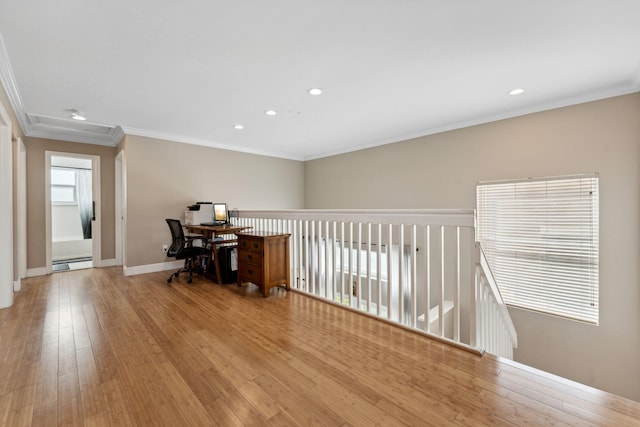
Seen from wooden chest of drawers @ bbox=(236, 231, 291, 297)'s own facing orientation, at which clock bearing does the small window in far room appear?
The small window in far room is roughly at 3 o'clock from the wooden chest of drawers.

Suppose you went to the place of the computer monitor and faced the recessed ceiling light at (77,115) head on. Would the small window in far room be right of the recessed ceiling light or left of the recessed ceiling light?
right

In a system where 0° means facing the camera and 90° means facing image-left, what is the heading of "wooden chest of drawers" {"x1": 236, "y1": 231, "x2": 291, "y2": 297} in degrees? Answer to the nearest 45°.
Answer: approximately 45°

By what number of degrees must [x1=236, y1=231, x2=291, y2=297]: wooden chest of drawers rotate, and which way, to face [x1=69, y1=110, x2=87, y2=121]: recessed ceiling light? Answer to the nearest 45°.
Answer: approximately 45° to its right

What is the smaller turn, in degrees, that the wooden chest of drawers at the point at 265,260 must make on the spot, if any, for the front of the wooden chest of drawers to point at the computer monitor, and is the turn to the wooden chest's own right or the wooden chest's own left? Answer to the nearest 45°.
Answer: approximately 90° to the wooden chest's own right
